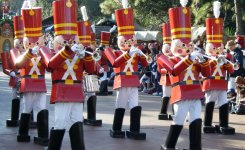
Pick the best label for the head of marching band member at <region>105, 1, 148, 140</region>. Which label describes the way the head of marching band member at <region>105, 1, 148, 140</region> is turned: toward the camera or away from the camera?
toward the camera

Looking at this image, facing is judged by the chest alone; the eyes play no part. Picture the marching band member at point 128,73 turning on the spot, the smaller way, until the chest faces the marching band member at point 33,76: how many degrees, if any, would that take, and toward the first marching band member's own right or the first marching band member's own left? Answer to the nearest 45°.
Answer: approximately 135° to the first marching band member's own right

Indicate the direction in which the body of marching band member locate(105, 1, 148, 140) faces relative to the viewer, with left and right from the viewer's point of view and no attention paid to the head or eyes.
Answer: facing the viewer and to the right of the viewer

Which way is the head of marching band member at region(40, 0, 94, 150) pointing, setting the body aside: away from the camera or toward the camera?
toward the camera

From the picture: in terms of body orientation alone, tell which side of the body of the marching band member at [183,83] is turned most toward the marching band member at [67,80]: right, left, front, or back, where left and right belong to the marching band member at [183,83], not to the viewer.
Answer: right

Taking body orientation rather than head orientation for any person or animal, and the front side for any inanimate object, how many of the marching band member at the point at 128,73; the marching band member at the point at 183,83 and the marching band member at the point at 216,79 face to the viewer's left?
0

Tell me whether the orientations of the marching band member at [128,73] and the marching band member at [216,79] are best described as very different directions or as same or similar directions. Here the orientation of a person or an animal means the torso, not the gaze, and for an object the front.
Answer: same or similar directions

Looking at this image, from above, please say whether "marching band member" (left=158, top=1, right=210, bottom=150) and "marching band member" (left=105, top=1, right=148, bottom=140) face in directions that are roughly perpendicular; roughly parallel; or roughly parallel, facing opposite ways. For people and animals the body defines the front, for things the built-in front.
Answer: roughly parallel

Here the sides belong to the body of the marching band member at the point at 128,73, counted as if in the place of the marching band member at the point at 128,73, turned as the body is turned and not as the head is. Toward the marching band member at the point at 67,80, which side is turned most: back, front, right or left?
right

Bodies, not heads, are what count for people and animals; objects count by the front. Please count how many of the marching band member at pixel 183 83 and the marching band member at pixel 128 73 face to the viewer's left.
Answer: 0

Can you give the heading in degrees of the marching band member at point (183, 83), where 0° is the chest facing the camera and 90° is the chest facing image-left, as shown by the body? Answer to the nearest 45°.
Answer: approximately 315°
